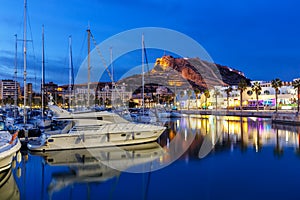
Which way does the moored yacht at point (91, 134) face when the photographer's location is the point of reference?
facing to the right of the viewer
